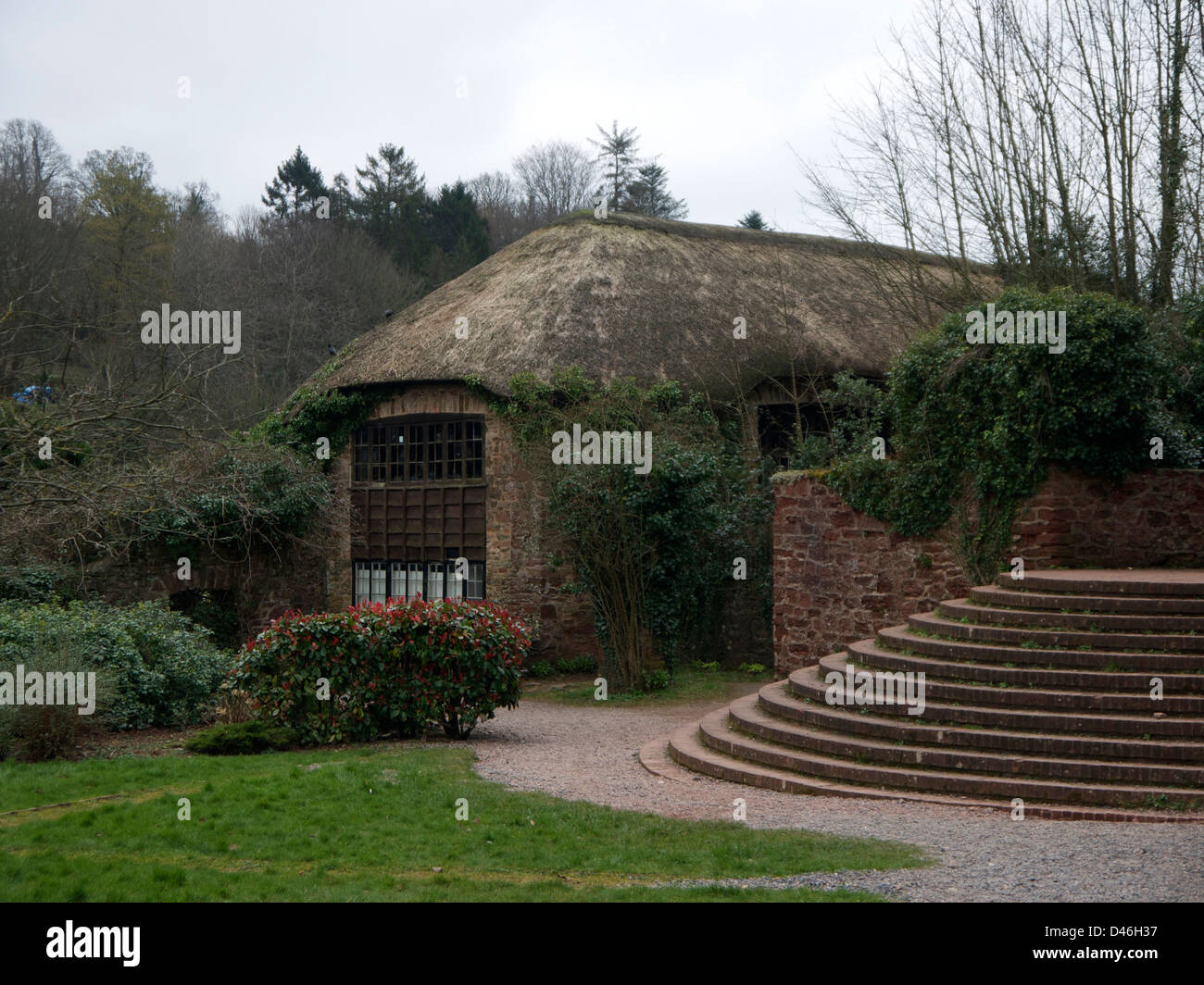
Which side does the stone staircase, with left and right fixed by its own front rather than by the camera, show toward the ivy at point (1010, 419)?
back

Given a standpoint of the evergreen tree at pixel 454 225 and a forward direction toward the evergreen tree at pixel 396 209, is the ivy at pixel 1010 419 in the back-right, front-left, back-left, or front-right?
back-left

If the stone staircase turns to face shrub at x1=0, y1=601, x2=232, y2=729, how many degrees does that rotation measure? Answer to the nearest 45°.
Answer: approximately 90° to its right

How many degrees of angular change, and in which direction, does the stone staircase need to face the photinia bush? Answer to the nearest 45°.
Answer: approximately 90° to its right

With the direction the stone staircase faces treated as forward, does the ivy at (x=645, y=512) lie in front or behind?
behind

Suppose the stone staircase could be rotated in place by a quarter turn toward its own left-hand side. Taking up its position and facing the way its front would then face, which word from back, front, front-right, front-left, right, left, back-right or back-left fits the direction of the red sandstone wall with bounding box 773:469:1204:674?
left

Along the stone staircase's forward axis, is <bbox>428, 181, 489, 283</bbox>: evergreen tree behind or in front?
behind

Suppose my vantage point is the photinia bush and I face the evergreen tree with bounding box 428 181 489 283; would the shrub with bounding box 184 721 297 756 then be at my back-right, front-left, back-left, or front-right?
back-left

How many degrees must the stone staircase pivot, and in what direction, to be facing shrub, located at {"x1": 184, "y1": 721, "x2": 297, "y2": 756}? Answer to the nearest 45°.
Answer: approximately 90° to its right

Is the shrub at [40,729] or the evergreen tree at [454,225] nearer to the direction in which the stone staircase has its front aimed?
the shrub

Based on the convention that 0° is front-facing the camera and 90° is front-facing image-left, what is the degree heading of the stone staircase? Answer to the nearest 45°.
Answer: approximately 0°
